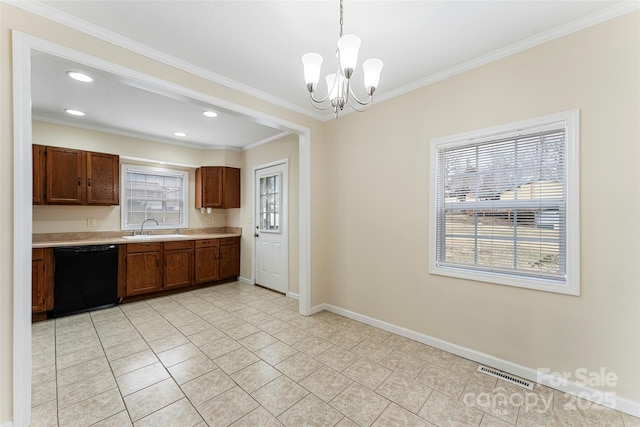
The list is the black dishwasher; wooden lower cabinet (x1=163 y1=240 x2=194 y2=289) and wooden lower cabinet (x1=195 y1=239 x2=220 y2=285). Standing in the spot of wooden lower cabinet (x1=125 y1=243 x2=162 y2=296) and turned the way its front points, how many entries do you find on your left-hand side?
2

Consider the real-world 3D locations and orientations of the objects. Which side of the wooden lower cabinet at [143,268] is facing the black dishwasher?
right

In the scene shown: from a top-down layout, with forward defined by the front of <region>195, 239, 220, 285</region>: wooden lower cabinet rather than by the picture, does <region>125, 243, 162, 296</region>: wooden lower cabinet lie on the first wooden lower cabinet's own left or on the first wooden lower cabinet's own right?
on the first wooden lower cabinet's own right

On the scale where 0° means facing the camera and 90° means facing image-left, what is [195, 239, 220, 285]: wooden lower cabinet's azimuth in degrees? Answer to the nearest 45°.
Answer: approximately 315°

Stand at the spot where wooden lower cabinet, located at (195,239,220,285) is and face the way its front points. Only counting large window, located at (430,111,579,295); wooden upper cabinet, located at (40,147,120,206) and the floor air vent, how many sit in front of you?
2

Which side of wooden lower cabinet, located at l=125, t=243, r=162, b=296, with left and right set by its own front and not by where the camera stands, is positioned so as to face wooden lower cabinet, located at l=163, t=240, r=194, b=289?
left

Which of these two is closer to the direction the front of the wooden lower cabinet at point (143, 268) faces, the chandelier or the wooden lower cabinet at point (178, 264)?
the chandelier

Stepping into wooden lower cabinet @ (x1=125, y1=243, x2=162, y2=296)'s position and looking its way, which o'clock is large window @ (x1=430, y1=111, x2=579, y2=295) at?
The large window is roughly at 11 o'clock from the wooden lower cabinet.

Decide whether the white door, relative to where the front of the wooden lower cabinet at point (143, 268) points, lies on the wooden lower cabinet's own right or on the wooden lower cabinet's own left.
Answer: on the wooden lower cabinet's own left
